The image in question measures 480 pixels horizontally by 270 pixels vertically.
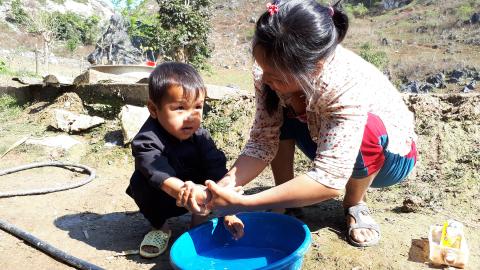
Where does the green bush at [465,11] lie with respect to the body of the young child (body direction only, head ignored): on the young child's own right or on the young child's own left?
on the young child's own left

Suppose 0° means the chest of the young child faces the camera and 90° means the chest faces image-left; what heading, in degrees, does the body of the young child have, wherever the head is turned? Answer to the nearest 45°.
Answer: approximately 315°

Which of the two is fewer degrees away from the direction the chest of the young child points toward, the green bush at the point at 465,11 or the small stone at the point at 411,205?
the small stone

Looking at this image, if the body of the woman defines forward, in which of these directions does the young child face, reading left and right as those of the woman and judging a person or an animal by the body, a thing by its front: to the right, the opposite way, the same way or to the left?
to the left

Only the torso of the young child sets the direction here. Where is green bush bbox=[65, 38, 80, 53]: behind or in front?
behind

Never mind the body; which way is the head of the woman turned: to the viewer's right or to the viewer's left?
to the viewer's left

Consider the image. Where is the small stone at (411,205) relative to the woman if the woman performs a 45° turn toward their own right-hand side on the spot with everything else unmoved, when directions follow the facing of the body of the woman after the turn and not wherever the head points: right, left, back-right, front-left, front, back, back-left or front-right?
back-right

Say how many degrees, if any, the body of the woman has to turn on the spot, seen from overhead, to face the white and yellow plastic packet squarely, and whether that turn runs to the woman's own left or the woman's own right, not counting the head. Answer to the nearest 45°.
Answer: approximately 135° to the woman's own left

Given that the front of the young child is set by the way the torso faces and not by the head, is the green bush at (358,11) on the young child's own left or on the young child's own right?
on the young child's own left

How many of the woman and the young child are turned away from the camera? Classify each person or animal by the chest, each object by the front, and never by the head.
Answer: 0

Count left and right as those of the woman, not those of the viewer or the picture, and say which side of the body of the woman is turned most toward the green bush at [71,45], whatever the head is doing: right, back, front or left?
right

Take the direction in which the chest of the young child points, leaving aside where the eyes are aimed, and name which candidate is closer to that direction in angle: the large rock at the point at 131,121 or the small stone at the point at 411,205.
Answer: the small stone
